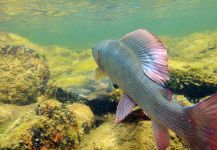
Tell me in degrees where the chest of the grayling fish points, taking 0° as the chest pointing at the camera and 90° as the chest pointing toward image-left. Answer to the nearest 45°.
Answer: approximately 135°

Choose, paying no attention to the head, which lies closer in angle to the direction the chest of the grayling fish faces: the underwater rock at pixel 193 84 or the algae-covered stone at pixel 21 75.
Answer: the algae-covered stone

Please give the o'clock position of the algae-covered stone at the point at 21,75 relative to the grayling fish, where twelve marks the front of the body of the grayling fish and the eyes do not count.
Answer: The algae-covered stone is roughly at 12 o'clock from the grayling fish.

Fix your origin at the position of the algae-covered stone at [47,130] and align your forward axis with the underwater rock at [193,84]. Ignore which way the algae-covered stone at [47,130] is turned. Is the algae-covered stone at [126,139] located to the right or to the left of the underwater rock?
right

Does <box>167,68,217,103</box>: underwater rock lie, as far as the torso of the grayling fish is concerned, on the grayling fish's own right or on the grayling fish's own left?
on the grayling fish's own right
